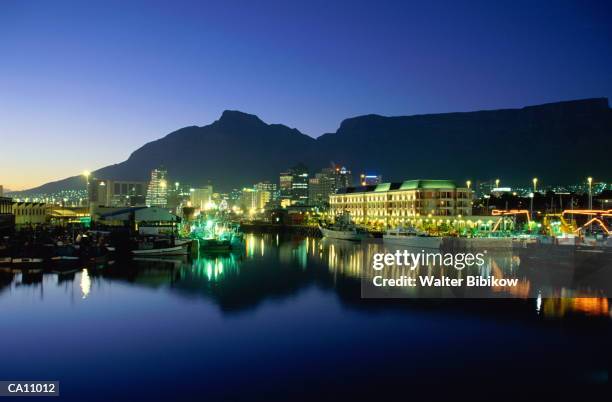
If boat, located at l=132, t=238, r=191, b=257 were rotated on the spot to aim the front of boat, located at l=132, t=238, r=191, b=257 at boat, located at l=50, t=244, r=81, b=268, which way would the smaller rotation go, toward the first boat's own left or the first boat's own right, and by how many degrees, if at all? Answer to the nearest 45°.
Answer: approximately 135° to the first boat's own right

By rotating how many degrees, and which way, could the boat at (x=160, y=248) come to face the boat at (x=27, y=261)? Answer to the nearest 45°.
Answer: approximately 135° to its right

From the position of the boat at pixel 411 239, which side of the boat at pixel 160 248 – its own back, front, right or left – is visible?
front

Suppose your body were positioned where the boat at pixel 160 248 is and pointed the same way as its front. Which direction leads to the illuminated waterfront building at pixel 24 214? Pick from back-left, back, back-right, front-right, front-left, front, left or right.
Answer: back-left

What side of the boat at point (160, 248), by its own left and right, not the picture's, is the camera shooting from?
right
